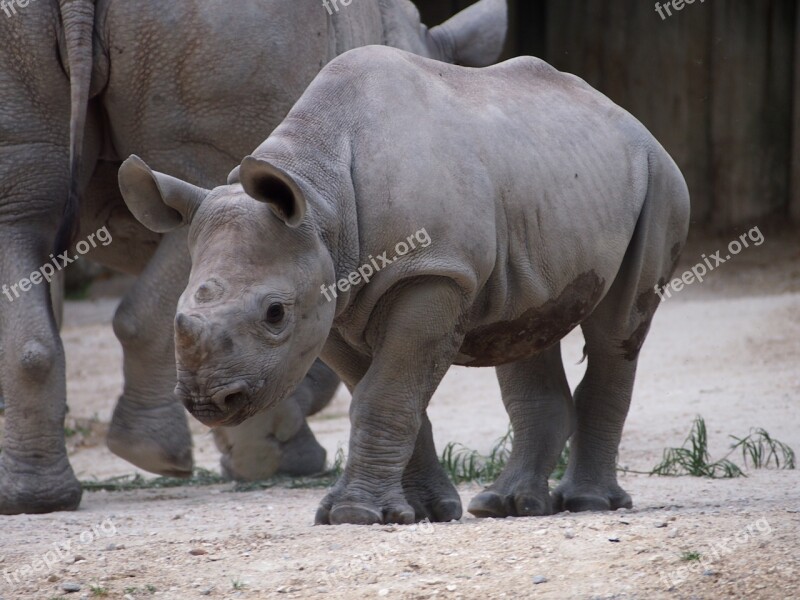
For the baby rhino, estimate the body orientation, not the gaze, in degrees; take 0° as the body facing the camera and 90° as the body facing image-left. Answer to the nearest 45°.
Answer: approximately 45°

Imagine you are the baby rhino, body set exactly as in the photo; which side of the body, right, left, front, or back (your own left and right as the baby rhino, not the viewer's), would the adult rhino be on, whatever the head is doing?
right

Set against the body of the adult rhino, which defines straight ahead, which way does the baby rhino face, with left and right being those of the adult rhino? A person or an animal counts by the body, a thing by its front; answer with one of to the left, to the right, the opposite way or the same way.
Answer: the opposite way

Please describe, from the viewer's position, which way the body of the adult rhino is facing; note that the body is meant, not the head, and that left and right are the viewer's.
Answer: facing away from the viewer and to the right of the viewer

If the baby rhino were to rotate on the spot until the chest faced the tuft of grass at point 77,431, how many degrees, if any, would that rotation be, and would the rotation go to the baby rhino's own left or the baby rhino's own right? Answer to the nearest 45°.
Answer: approximately 90° to the baby rhino's own right

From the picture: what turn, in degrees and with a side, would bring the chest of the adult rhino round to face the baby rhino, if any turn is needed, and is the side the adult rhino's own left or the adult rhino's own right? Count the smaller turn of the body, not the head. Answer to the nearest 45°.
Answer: approximately 90° to the adult rhino's own right

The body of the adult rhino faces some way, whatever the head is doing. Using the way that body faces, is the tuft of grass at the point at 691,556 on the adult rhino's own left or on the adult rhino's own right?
on the adult rhino's own right
